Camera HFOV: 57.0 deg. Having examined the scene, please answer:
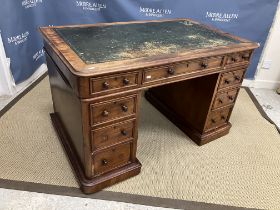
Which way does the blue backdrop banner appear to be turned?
toward the camera

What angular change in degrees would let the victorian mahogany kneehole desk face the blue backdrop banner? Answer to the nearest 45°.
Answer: approximately 135° to its left

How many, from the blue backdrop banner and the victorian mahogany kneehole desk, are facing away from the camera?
0

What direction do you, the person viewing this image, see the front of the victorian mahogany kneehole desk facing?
facing the viewer and to the right of the viewer

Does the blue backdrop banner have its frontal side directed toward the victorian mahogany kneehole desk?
yes

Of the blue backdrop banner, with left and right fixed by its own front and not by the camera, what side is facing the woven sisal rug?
front
